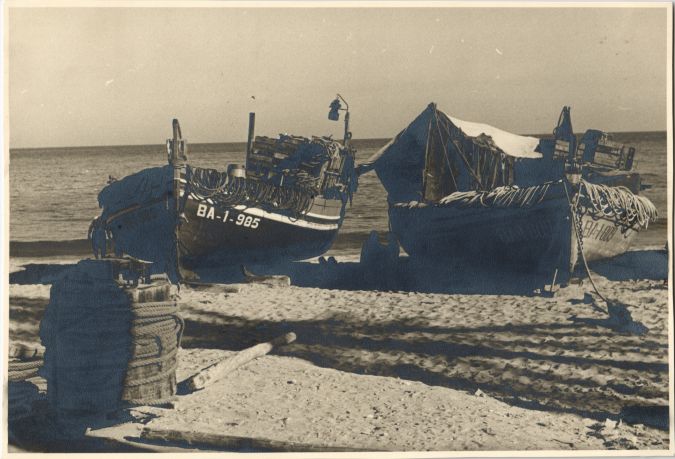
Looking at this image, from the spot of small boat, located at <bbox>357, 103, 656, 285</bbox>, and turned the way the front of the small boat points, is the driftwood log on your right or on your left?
on your right

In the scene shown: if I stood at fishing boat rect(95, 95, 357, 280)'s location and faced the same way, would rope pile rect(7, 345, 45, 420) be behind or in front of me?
in front

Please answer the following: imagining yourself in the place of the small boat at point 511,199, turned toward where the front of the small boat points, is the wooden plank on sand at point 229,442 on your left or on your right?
on your right

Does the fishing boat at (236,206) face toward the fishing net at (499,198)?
no

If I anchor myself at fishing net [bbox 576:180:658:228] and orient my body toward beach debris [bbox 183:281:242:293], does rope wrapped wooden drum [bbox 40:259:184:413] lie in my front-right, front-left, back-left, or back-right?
front-left

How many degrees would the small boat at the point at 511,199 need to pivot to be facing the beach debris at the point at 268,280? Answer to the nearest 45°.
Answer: approximately 135° to its right

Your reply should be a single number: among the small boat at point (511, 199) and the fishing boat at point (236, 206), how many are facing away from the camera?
0

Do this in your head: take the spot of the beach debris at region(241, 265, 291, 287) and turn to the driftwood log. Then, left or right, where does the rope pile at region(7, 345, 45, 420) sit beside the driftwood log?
right

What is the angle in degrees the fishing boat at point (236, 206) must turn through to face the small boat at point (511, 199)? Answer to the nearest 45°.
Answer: approximately 135° to its left

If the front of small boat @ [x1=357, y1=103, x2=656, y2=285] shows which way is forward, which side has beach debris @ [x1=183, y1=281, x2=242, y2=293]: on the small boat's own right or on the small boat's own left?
on the small boat's own right

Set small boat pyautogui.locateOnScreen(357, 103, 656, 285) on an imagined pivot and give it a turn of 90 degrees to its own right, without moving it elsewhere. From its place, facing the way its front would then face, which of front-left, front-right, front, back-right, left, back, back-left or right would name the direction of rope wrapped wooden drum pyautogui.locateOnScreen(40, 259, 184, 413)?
front

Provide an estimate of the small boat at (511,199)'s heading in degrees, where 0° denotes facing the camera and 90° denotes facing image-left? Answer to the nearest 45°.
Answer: approximately 315°

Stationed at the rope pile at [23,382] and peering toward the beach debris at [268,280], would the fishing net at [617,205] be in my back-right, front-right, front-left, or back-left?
front-right

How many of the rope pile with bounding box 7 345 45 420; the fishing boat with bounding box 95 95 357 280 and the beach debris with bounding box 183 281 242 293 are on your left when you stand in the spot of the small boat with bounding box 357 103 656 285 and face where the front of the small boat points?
0

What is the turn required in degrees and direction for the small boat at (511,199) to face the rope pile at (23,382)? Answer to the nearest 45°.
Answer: approximately 90° to its right
